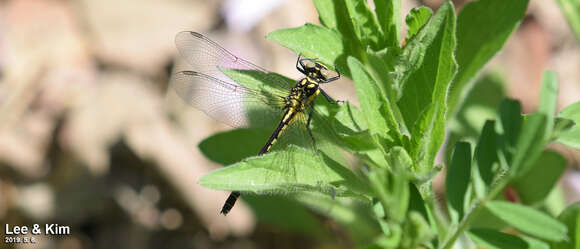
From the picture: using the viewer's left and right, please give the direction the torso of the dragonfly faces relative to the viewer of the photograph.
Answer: facing away from the viewer and to the right of the viewer
